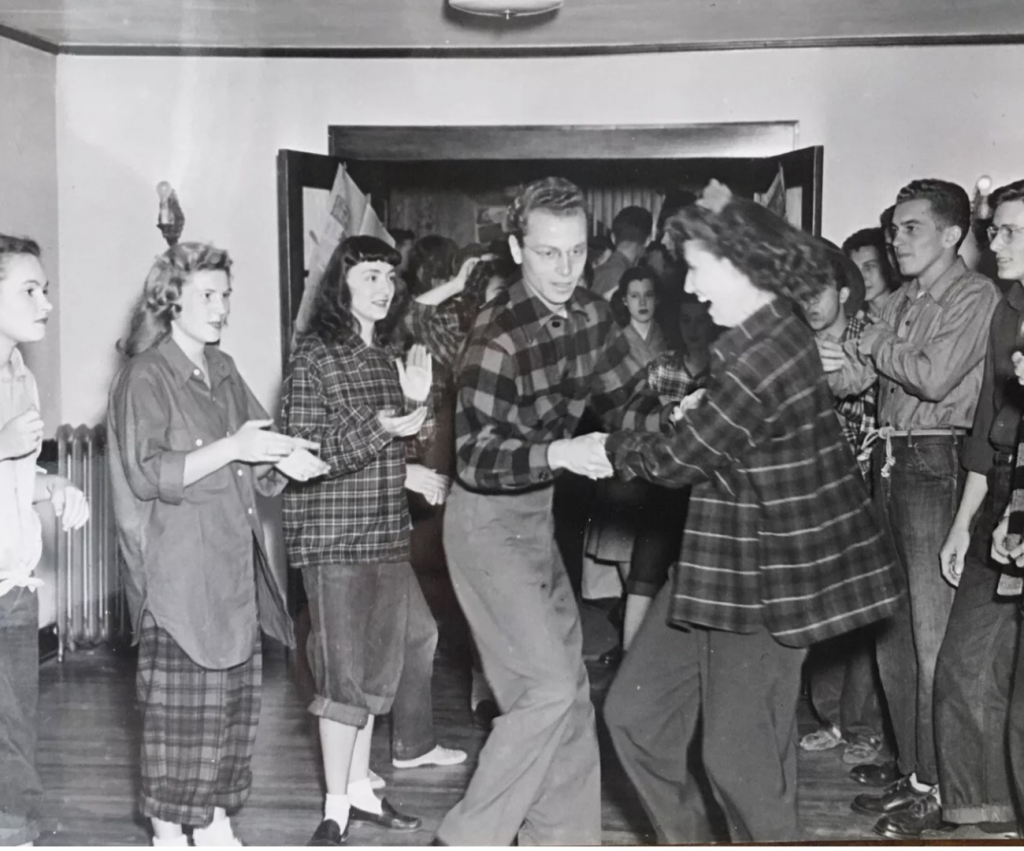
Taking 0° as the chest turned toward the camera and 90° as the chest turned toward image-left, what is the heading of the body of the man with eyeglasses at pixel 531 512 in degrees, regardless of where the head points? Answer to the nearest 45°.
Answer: approximately 315°

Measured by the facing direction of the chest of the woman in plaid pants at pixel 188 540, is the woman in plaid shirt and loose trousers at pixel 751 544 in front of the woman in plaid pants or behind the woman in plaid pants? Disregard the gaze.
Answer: in front

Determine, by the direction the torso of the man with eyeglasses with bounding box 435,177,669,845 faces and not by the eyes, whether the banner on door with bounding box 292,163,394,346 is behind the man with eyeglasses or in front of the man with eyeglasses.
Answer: behind

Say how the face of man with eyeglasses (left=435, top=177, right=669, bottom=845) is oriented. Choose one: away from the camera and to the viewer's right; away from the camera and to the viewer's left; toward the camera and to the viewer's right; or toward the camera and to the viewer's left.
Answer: toward the camera and to the viewer's right
